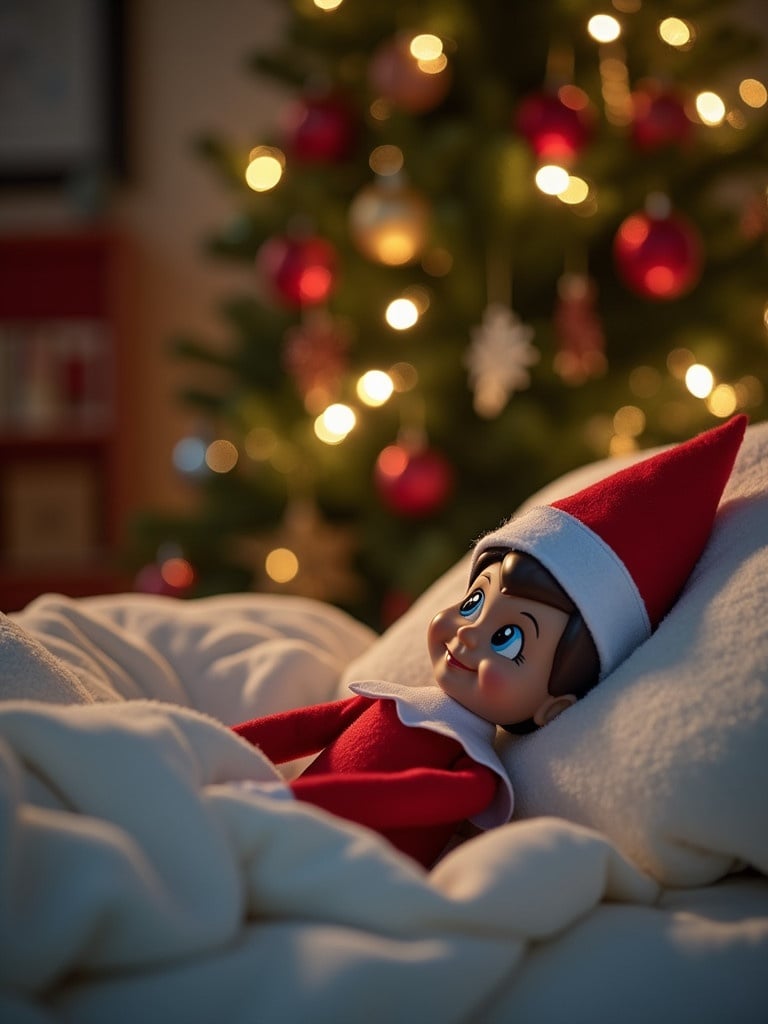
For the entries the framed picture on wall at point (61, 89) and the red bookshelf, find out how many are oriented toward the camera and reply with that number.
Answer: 2

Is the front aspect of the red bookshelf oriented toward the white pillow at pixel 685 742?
yes

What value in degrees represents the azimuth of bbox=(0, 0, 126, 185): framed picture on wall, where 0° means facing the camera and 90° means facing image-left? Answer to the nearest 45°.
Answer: approximately 0°

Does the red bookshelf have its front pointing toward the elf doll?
yes
